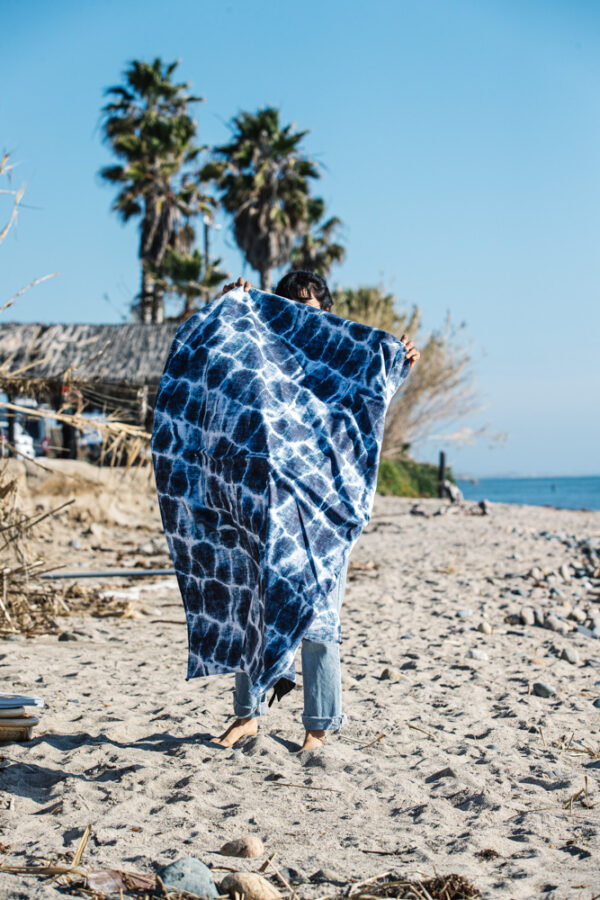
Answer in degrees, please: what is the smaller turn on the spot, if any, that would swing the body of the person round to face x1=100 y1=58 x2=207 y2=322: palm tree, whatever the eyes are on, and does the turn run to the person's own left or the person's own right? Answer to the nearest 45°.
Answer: approximately 180°

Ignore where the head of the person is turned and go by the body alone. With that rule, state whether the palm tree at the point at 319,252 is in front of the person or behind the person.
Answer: behind

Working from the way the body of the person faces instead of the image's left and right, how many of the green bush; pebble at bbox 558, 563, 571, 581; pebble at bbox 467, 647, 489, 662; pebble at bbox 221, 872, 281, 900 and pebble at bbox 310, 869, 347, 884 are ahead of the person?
2

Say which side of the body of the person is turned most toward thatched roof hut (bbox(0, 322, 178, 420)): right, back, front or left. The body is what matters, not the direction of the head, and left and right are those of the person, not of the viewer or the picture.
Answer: back

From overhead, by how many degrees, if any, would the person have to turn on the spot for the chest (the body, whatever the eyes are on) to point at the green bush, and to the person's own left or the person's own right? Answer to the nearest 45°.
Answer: approximately 180°

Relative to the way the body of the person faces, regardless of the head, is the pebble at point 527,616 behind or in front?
behind

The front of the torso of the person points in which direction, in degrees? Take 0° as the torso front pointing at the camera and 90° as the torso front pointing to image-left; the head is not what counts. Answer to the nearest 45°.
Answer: approximately 0°
